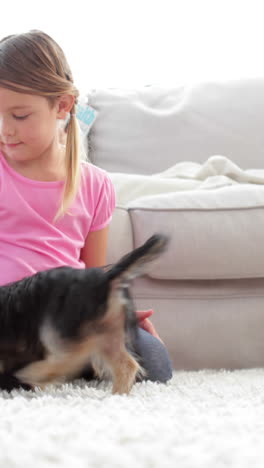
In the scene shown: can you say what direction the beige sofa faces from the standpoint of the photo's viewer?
facing the viewer
